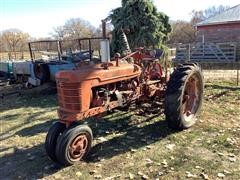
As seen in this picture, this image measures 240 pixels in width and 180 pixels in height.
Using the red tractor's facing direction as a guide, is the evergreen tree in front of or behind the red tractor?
behind

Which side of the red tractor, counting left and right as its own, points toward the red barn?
back

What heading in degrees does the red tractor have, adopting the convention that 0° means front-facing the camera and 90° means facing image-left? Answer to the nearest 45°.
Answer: approximately 45°
